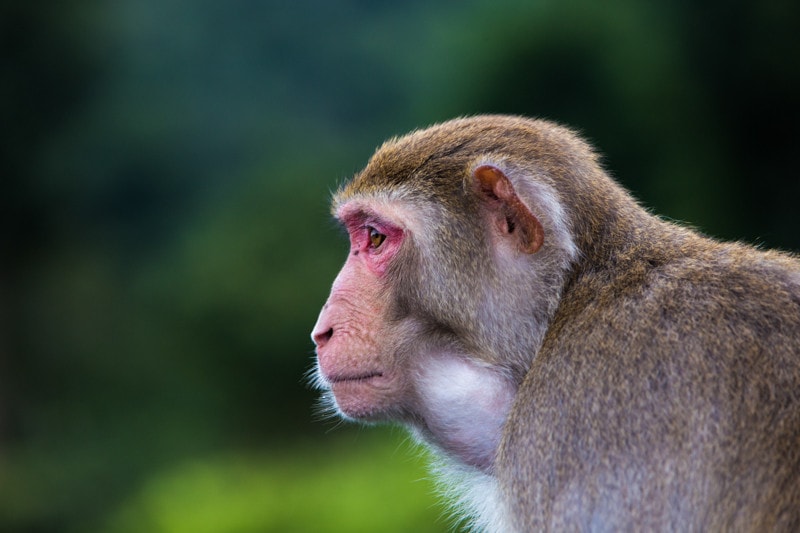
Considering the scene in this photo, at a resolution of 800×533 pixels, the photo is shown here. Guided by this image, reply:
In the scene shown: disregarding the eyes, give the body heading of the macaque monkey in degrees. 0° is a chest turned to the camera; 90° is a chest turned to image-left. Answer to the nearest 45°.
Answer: approximately 90°
